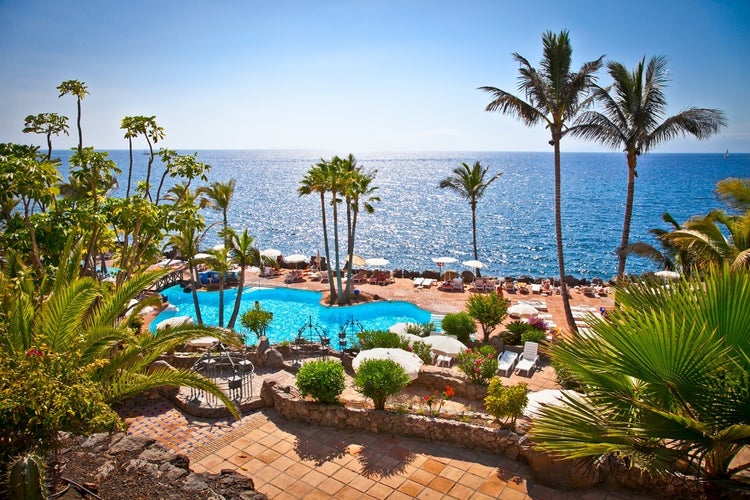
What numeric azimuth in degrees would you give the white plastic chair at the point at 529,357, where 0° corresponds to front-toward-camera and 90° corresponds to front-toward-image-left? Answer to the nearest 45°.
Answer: approximately 45°

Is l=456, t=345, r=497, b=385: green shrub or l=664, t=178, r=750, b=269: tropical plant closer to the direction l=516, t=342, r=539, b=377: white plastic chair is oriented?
the green shrub

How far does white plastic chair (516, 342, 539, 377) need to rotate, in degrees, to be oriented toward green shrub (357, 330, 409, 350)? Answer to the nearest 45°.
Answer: approximately 45° to its right

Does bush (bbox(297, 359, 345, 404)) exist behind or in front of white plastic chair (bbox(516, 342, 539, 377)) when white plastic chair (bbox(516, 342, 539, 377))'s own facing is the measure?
in front

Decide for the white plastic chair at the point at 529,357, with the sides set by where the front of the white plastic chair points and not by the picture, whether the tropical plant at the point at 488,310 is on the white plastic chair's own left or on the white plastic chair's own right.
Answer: on the white plastic chair's own right

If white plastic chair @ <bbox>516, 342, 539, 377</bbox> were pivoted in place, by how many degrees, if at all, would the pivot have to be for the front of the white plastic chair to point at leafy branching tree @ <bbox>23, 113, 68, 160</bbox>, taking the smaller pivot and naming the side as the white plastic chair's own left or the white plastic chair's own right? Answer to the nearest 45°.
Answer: approximately 90° to the white plastic chair's own right

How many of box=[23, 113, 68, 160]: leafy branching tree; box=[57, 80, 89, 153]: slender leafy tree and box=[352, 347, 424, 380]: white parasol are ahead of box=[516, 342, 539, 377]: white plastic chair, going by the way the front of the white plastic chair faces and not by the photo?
3

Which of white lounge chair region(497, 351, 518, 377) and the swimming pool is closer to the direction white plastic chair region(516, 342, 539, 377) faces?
the white lounge chair

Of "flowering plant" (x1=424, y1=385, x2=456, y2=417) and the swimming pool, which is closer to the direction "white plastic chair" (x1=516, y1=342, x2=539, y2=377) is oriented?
the flowering plant

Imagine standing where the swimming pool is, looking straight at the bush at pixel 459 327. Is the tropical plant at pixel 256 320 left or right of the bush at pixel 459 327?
right
